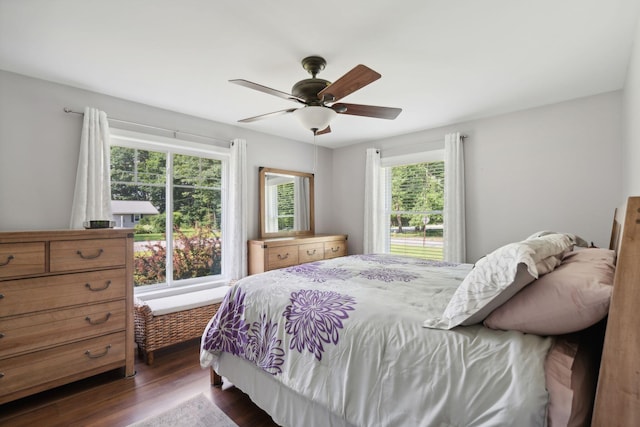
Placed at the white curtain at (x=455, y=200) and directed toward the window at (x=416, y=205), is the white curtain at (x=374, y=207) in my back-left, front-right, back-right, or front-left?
front-left

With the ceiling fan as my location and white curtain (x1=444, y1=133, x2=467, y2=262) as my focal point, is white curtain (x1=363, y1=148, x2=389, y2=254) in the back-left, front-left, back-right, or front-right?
front-left

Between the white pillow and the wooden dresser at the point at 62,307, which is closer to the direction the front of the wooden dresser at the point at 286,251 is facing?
the white pillow

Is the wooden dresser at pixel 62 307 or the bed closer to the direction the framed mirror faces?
the bed

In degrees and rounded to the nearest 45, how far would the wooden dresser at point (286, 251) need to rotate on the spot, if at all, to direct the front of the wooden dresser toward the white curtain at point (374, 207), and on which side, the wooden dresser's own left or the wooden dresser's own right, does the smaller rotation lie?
approximately 45° to the wooden dresser's own left

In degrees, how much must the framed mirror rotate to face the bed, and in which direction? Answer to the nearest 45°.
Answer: approximately 45° to its right

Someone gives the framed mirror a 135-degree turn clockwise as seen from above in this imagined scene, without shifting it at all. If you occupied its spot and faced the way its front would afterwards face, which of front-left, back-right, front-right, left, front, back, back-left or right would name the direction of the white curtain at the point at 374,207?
back

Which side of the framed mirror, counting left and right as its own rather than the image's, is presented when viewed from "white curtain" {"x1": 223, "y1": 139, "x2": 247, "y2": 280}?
right

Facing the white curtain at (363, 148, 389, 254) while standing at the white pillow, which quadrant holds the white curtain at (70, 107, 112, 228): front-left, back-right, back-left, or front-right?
front-left

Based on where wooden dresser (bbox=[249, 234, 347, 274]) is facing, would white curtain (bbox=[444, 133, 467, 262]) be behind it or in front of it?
in front

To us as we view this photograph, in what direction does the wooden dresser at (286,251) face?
facing the viewer and to the right of the viewer

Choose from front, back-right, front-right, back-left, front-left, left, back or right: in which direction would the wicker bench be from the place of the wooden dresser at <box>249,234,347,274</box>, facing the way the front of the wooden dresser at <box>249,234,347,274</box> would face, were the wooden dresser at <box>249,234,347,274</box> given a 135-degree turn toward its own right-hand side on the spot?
front-left

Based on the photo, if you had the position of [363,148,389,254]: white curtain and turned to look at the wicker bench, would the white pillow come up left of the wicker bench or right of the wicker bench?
left

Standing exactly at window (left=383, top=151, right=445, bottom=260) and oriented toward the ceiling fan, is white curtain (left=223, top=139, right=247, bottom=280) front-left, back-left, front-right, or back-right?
front-right
